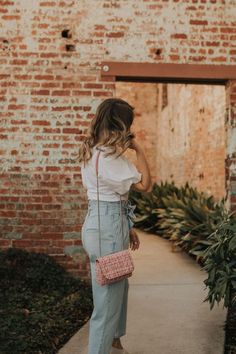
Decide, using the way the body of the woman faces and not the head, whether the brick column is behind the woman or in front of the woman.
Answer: in front

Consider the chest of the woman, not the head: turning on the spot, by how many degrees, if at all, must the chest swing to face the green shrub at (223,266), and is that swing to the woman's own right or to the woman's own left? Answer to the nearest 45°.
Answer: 0° — they already face it

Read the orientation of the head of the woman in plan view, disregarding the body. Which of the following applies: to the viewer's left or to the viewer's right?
to the viewer's right

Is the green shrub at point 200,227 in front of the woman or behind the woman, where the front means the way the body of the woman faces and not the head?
in front

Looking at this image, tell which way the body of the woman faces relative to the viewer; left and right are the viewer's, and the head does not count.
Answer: facing away from the viewer and to the right of the viewer
